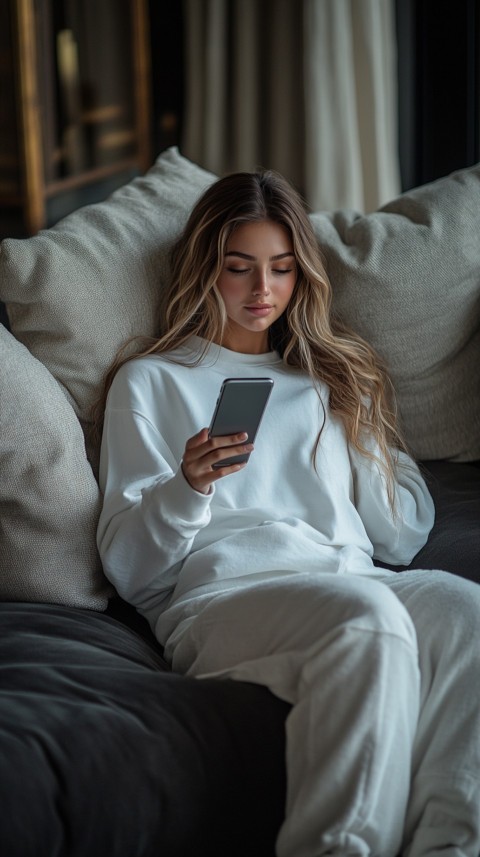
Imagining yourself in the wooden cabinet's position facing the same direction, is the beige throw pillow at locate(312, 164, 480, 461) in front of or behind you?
in front

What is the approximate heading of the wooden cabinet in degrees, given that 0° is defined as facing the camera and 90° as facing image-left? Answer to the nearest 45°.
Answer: approximately 315°

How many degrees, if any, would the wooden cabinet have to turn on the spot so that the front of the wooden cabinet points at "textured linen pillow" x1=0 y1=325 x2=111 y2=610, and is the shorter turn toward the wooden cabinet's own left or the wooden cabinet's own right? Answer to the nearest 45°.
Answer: approximately 45° to the wooden cabinet's own right

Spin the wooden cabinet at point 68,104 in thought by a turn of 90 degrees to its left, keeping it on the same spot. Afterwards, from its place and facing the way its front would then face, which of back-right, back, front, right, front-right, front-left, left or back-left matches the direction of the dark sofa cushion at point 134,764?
back-right

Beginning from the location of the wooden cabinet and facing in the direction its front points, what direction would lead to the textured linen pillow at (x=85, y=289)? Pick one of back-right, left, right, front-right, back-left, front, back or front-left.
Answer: front-right
